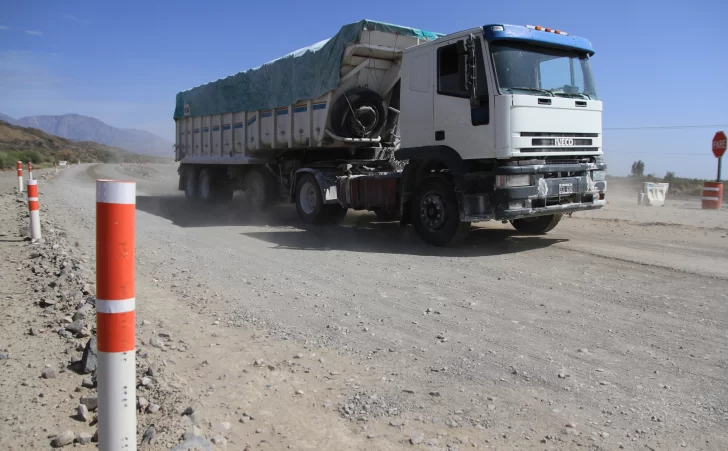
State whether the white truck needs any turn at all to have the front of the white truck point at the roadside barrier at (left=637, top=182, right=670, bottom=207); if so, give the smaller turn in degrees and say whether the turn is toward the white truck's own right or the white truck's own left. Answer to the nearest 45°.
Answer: approximately 90° to the white truck's own left

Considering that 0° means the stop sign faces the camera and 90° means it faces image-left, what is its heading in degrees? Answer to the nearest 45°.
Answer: approximately 45°

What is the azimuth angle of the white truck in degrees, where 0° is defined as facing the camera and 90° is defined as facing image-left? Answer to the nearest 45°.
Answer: approximately 315°

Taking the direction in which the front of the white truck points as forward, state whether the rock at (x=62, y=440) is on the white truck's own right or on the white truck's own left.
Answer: on the white truck's own right
